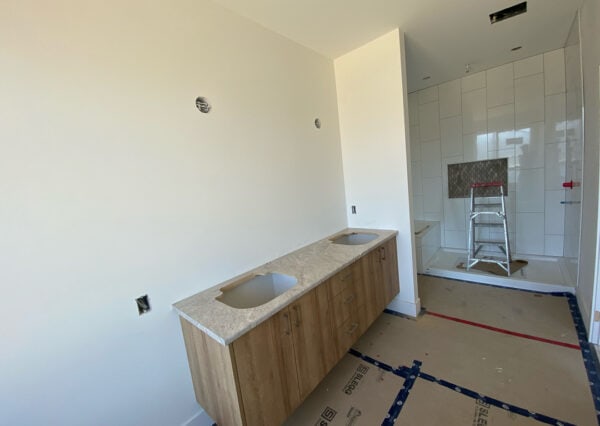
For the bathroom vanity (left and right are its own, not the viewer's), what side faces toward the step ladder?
left

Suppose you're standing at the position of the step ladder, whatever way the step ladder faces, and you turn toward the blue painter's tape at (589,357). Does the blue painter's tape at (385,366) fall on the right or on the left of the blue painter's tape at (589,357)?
right

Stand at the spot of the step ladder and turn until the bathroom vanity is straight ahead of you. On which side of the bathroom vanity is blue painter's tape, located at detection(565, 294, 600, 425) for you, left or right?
left

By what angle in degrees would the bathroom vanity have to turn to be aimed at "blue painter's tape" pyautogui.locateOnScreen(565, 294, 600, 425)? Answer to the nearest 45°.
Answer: approximately 45° to its left
